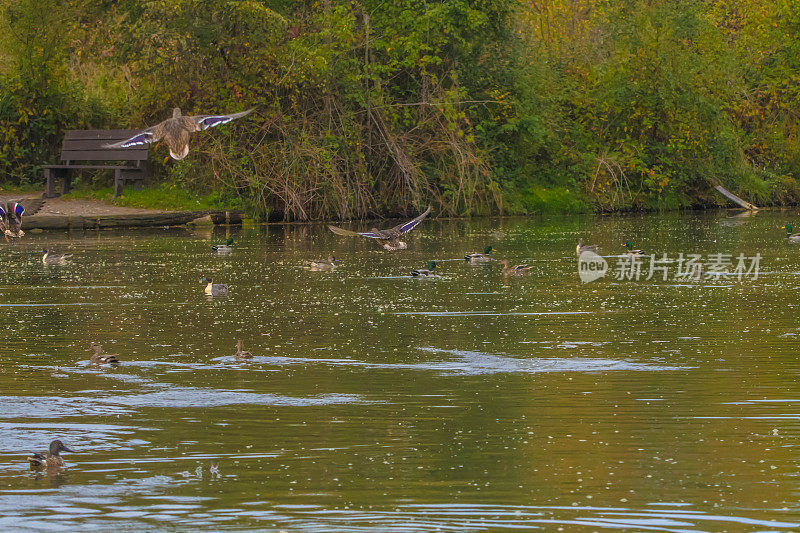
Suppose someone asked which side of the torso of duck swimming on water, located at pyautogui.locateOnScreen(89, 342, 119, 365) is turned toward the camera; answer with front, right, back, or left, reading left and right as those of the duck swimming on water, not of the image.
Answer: left

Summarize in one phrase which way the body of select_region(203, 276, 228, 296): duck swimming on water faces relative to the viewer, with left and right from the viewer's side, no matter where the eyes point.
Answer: facing to the left of the viewer

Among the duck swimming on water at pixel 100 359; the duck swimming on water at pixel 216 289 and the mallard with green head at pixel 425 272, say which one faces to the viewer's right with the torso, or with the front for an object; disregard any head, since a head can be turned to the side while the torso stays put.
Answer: the mallard with green head

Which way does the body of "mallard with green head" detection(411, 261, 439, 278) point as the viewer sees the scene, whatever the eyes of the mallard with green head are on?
to the viewer's right

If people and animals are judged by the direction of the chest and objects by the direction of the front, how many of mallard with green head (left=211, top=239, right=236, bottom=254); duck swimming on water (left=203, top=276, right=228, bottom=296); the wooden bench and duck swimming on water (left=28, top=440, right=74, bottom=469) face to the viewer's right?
2

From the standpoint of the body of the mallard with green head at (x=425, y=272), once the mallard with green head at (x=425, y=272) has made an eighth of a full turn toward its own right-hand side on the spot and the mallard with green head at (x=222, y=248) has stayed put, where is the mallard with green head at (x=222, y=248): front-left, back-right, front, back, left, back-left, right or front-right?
back

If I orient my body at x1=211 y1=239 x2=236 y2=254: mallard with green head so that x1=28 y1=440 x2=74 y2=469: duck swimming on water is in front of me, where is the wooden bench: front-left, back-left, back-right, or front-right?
back-right

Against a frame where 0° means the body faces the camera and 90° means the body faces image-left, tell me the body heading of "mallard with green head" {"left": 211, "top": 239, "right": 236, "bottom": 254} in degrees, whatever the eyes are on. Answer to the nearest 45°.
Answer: approximately 270°

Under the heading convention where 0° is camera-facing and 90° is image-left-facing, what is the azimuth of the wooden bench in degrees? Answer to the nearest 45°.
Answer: approximately 45°

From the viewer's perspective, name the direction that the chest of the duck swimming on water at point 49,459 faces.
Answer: to the viewer's right

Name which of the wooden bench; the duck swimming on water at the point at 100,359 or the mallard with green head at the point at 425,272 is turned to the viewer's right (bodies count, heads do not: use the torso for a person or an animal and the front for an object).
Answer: the mallard with green head

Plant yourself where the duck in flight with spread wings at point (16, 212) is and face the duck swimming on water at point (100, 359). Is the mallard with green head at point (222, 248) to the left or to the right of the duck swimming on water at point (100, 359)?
left
